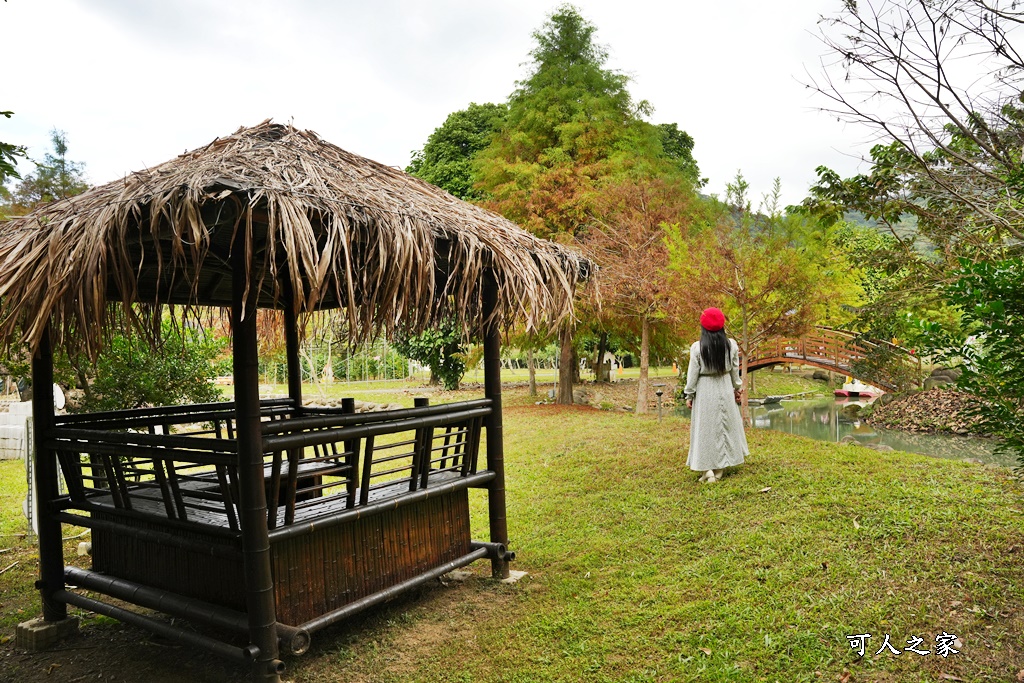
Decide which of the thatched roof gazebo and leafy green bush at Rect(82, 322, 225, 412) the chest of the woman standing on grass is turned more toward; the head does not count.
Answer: the leafy green bush

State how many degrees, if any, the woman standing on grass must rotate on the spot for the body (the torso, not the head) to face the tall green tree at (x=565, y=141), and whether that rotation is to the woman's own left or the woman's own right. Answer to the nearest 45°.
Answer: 0° — they already face it

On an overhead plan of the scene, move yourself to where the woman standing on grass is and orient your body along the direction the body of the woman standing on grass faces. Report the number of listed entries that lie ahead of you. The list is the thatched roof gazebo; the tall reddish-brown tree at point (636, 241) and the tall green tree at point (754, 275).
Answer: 2

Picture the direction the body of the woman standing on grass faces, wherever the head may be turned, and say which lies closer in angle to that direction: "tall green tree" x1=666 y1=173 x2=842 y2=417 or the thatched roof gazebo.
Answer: the tall green tree

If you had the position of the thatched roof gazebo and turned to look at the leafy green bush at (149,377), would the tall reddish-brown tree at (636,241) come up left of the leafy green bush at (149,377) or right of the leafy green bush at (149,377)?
right

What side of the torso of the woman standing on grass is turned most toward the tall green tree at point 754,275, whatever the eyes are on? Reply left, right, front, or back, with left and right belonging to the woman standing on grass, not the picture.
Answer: front

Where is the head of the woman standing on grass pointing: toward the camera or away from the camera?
away from the camera

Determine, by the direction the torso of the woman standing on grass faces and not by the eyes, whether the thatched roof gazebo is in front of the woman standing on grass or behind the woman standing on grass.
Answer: behind

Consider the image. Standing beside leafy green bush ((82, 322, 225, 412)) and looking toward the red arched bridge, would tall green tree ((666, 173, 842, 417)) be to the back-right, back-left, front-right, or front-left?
front-right

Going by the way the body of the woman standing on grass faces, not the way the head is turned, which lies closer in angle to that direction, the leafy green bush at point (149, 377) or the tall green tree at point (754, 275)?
the tall green tree

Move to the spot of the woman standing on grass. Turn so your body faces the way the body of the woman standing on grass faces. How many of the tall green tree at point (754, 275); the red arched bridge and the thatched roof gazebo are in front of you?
2

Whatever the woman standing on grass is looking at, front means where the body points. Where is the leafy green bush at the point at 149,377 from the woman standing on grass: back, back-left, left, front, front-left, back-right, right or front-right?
left

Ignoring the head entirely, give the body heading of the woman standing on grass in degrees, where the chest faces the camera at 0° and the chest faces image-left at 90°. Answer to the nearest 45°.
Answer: approximately 180°

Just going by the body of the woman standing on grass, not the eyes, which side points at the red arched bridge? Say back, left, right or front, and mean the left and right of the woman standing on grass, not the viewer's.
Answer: front
